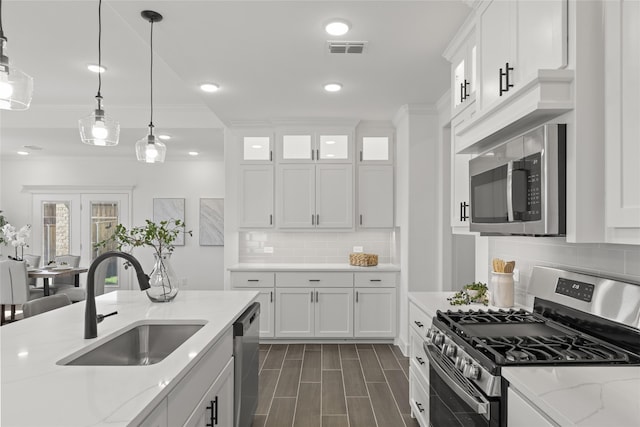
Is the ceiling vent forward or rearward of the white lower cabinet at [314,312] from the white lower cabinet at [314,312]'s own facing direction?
forward

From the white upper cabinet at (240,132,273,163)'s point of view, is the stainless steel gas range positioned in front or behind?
in front

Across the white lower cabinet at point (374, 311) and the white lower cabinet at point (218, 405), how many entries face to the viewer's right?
1

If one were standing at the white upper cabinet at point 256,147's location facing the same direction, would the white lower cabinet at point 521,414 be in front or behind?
in front

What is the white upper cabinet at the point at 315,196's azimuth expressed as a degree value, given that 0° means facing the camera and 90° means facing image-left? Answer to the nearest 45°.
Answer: approximately 0°

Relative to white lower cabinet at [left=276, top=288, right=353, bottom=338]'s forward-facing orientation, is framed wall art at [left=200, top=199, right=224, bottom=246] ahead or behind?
behind
